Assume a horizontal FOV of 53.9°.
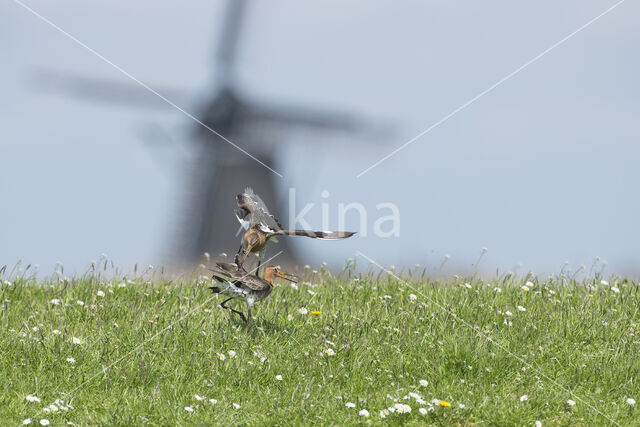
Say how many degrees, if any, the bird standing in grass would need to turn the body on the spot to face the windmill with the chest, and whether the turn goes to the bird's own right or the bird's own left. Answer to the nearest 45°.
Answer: approximately 90° to the bird's own left

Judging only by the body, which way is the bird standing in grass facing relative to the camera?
to the viewer's right
